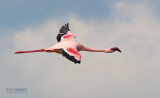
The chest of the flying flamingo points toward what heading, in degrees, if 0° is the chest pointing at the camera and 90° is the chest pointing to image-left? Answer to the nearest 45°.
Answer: approximately 270°
